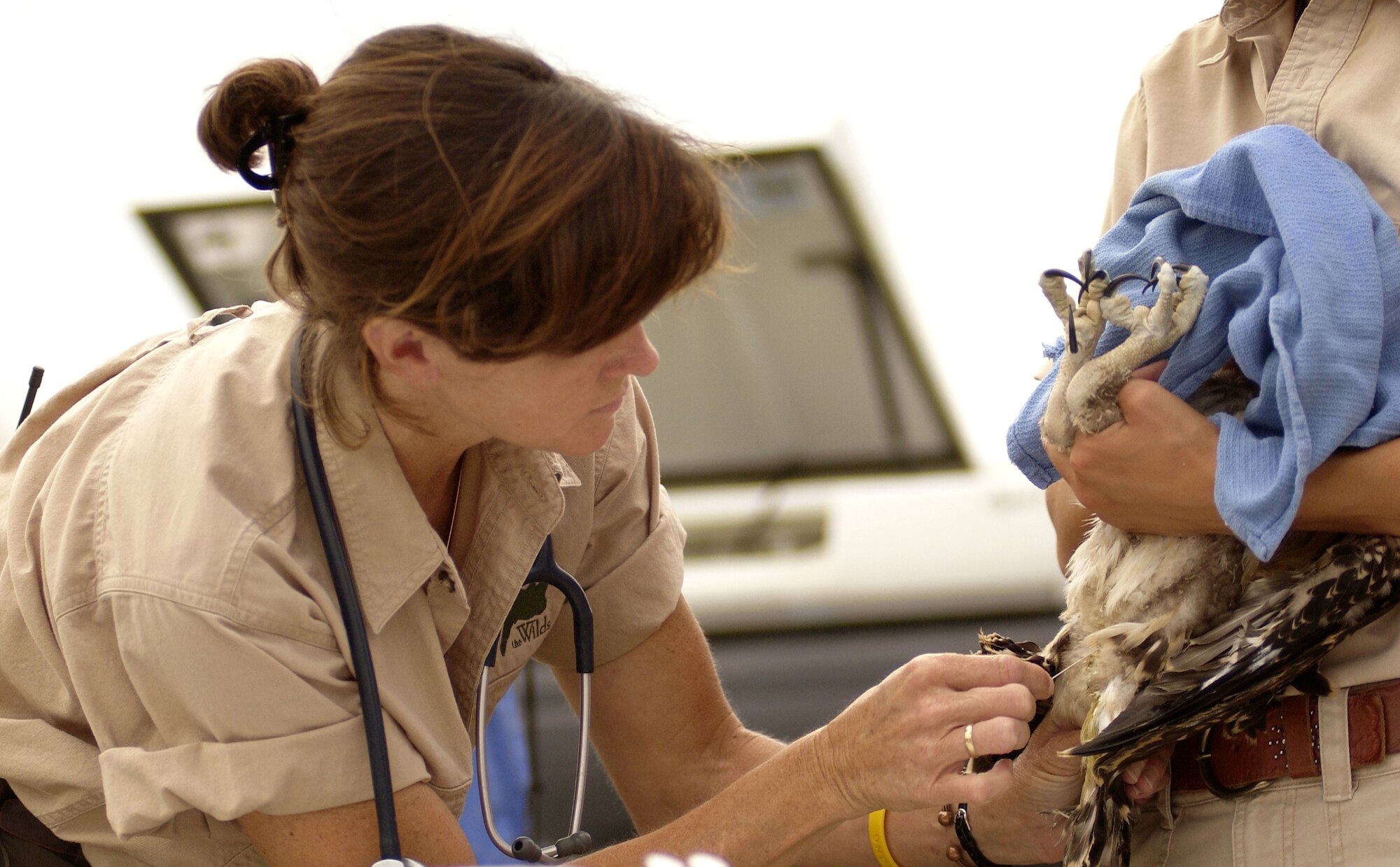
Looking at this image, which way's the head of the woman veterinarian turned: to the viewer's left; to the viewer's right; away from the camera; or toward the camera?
to the viewer's right

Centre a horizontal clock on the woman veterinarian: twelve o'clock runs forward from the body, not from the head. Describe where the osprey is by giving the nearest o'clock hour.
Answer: The osprey is roughly at 11 o'clock from the woman veterinarian.

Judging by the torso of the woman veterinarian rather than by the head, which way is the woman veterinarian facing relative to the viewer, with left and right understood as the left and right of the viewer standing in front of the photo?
facing the viewer and to the right of the viewer
